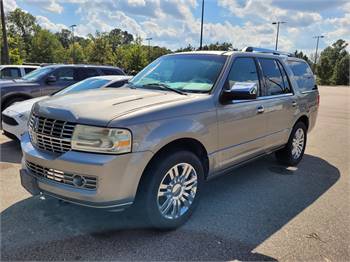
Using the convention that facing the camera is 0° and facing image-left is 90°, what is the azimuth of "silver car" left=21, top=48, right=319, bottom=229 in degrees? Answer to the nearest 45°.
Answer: approximately 45°

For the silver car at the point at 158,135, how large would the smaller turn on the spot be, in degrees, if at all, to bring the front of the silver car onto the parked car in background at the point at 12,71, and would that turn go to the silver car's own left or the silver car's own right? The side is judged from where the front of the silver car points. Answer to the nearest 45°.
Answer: approximately 90° to the silver car's own right
